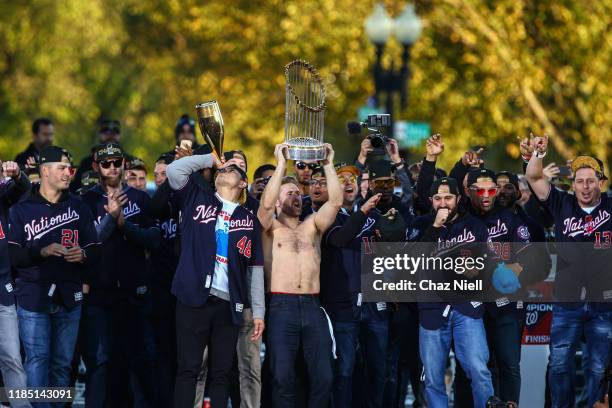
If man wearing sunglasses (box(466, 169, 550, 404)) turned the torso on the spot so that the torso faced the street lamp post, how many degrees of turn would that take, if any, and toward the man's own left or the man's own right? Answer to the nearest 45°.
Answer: approximately 135° to the man's own right

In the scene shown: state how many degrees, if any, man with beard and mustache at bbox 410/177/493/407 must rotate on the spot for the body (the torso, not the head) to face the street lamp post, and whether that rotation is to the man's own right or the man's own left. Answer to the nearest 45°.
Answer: approximately 180°

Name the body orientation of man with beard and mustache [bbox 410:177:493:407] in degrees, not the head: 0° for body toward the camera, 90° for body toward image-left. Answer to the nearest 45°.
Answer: approximately 0°

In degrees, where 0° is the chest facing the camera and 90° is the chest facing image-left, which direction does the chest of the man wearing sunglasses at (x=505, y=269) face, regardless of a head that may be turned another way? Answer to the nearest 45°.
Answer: approximately 45°

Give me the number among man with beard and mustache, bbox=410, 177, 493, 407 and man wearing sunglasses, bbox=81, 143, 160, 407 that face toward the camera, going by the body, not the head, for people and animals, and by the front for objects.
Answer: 2

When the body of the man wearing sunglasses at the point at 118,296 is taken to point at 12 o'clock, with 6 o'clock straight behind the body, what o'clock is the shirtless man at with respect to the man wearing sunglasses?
The shirtless man is roughly at 10 o'clock from the man wearing sunglasses.
